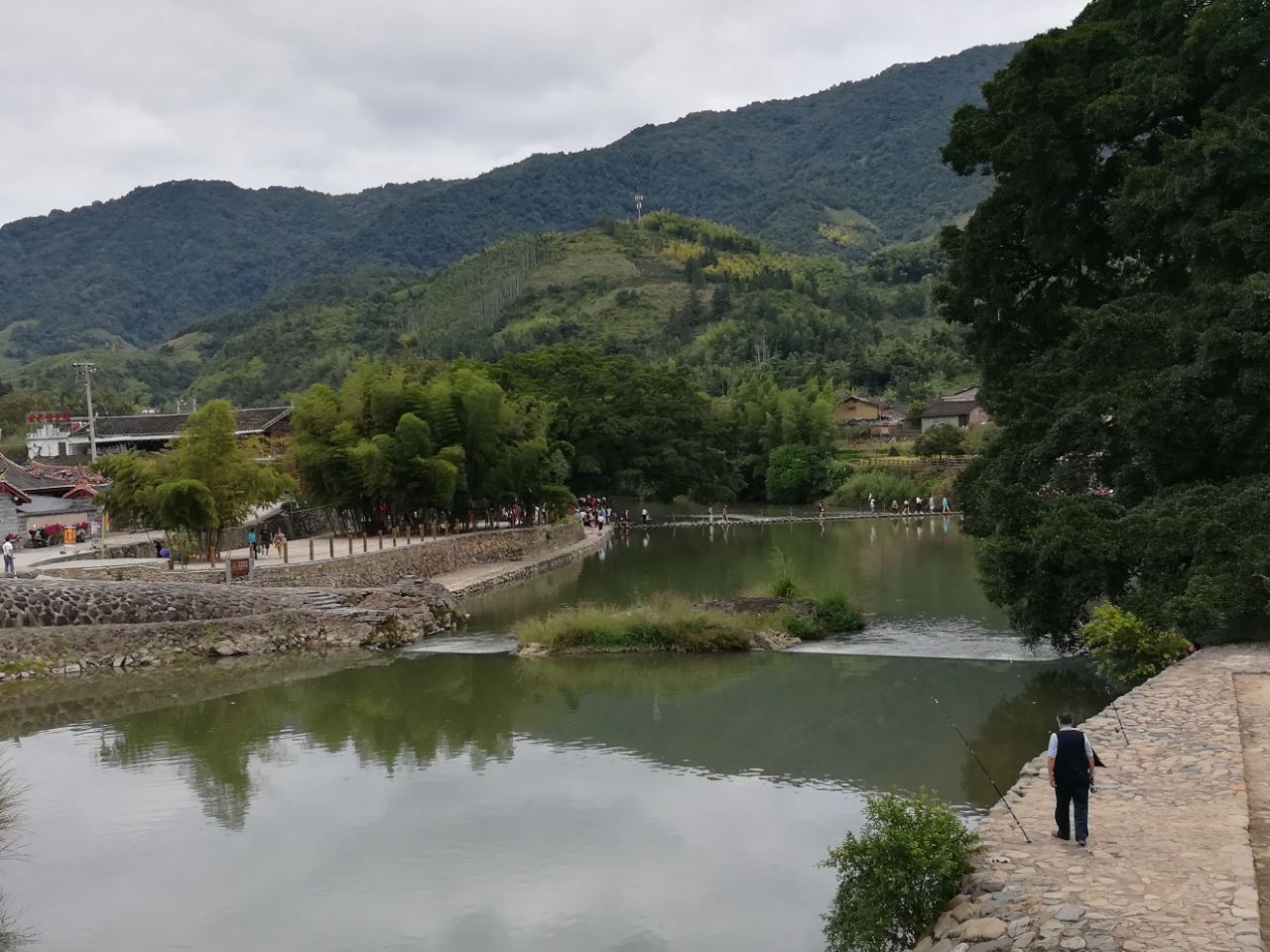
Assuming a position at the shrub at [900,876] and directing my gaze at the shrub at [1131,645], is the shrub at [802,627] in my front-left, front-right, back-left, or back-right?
front-left

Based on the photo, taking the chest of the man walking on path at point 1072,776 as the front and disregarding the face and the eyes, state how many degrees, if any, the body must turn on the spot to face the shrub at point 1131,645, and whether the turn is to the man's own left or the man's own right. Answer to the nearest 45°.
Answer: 0° — they already face it

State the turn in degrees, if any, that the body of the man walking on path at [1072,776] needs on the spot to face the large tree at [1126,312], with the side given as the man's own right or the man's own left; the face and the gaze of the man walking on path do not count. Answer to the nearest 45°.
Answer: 0° — they already face it

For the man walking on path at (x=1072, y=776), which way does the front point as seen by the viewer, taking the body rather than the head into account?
away from the camera

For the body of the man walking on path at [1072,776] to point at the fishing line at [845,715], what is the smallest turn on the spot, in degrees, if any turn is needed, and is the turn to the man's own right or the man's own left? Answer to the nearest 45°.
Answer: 0° — they already face it

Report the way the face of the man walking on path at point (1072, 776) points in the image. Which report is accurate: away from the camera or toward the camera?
away from the camera

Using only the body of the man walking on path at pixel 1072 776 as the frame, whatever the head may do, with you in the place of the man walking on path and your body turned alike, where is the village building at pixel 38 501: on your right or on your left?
on your left

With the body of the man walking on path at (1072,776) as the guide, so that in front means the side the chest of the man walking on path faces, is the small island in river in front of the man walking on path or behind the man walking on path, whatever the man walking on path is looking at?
in front

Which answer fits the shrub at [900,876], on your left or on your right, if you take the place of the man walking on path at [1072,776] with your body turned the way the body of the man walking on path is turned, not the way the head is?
on your left

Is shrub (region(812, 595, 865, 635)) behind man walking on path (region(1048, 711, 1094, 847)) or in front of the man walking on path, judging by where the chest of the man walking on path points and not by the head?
in front

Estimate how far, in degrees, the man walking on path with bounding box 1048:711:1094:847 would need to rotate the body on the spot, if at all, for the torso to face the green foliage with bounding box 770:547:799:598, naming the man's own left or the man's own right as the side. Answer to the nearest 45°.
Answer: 0° — they already face it
